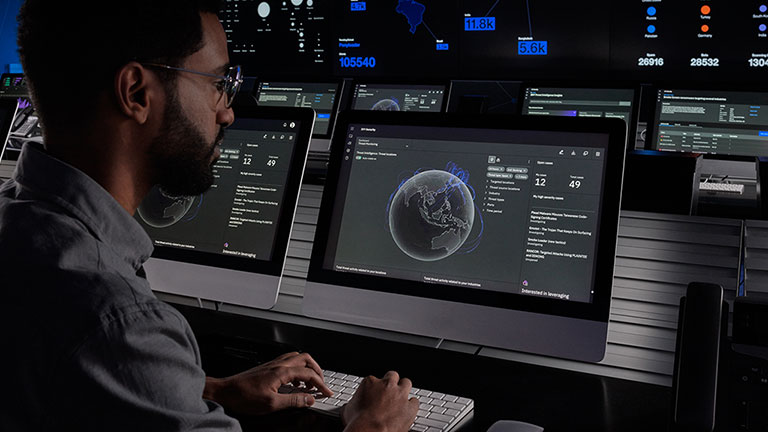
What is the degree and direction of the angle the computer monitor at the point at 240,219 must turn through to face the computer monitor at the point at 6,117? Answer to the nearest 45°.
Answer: approximately 90° to its right

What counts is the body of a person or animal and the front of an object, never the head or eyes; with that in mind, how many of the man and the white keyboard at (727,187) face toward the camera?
1

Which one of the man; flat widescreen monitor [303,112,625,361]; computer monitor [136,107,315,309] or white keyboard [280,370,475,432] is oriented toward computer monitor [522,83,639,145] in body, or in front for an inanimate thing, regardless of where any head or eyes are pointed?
the man

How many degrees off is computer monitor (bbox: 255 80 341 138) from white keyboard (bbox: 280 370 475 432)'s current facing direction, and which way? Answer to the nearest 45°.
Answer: approximately 135° to its right

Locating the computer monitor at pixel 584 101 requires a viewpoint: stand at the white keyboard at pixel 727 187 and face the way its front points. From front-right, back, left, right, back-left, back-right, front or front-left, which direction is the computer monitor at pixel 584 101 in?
back-right

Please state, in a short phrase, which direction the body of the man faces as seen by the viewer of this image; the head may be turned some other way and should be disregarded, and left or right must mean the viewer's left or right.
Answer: facing away from the viewer and to the right of the viewer

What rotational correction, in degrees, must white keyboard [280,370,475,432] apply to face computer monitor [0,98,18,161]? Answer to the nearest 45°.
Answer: approximately 90° to its right

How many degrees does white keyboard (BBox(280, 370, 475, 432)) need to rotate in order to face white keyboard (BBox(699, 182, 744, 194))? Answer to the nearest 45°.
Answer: approximately 180°

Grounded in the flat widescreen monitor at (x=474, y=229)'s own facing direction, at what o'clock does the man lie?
The man is roughly at 12 o'clock from the flat widescreen monitor.

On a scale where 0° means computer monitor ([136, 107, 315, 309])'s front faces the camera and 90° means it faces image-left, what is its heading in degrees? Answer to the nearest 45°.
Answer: approximately 45°

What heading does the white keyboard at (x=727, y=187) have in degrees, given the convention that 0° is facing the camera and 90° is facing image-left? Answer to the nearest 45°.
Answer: approximately 0°

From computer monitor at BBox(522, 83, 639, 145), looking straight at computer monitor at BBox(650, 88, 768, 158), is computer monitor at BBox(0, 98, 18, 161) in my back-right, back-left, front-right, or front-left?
back-right
